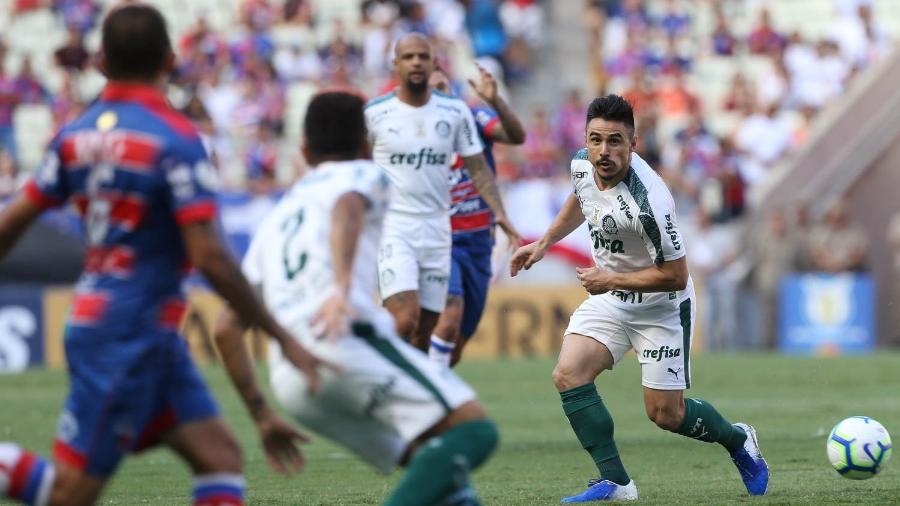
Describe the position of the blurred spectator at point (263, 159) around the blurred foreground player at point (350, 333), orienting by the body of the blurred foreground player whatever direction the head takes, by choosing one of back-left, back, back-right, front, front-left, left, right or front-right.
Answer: front-left

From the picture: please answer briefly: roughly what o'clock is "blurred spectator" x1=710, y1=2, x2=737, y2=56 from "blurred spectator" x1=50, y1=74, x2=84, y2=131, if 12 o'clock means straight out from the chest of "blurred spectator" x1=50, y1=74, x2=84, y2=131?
"blurred spectator" x1=710, y1=2, x2=737, y2=56 is roughly at 9 o'clock from "blurred spectator" x1=50, y1=74, x2=84, y2=131.

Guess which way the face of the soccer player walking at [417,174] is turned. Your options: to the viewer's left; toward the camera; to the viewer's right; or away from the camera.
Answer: toward the camera

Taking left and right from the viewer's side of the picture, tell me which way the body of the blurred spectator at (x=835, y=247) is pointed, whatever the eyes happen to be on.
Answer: facing the viewer

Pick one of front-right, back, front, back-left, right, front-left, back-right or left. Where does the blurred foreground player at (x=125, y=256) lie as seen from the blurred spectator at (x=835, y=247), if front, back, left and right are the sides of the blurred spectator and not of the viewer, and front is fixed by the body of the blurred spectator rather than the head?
front

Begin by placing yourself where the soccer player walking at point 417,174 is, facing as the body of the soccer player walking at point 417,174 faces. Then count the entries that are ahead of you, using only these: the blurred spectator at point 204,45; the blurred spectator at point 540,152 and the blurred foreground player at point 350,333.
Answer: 1

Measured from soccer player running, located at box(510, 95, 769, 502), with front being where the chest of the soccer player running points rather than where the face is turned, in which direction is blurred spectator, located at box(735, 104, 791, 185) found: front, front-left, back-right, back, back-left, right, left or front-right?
back-right

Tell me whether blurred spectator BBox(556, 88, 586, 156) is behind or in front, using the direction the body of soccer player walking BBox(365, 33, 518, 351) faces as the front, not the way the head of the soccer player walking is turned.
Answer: behind

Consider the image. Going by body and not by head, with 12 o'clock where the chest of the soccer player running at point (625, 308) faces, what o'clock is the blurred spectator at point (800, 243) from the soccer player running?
The blurred spectator is roughly at 5 o'clock from the soccer player running.

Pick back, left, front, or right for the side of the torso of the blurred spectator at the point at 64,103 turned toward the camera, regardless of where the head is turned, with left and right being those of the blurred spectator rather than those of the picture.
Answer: front

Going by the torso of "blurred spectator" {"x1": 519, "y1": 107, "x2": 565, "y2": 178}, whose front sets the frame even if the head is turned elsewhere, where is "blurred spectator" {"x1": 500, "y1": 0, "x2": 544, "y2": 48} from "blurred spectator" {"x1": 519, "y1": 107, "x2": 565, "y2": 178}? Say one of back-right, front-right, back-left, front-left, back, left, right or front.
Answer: back

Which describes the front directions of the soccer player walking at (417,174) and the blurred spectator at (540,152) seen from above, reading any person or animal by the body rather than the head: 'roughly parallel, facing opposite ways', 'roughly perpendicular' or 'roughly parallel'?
roughly parallel

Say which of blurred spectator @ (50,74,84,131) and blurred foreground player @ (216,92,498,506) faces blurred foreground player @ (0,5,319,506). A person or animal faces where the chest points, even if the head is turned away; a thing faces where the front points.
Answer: the blurred spectator

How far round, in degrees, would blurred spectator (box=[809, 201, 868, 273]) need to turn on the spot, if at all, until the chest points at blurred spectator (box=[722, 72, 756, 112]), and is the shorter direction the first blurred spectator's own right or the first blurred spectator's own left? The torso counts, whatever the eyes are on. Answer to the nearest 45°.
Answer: approximately 135° to the first blurred spectator's own right

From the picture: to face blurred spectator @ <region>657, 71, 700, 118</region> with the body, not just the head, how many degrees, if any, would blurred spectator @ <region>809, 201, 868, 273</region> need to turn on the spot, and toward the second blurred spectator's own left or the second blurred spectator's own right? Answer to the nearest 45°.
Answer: approximately 135° to the second blurred spectator's own right

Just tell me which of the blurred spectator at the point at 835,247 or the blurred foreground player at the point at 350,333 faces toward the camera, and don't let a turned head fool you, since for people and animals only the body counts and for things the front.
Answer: the blurred spectator

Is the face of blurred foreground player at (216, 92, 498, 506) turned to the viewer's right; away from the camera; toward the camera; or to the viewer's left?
away from the camera

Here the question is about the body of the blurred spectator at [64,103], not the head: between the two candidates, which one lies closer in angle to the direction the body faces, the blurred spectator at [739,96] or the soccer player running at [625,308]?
the soccer player running

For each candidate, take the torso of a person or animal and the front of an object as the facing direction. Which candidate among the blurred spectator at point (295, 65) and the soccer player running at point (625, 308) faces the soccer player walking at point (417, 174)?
the blurred spectator

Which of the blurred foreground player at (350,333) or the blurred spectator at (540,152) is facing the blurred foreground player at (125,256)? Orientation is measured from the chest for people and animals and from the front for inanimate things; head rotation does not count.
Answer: the blurred spectator

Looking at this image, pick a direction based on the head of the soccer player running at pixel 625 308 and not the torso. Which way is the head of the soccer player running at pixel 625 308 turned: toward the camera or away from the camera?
toward the camera
